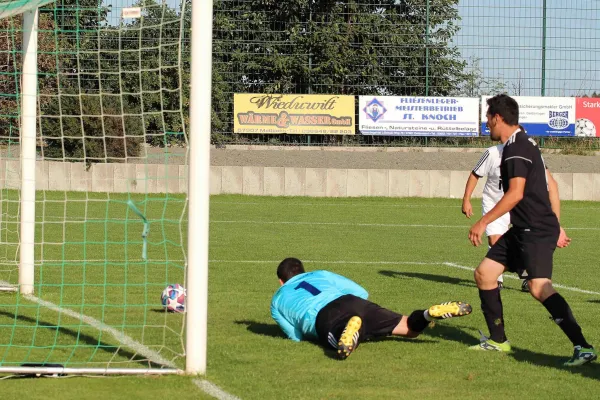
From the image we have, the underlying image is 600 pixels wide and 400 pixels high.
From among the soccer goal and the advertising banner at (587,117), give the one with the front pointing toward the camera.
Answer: the advertising banner

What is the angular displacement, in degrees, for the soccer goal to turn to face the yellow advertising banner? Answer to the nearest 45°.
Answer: approximately 90° to its left

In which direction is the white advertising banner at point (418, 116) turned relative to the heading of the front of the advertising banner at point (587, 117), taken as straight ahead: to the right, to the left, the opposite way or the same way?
the same way

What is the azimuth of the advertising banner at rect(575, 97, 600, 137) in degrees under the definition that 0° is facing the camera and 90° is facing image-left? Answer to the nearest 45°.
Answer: approximately 0°

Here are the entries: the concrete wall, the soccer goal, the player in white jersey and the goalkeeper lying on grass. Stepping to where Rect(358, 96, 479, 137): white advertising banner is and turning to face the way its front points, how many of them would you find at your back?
0

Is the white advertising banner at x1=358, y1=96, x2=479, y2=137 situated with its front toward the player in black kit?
yes

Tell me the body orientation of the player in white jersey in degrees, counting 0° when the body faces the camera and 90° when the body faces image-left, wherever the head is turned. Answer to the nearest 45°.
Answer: approximately 45°

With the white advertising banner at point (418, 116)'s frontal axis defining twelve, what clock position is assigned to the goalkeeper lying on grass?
The goalkeeper lying on grass is roughly at 12 o'clock from the white advertising banner.

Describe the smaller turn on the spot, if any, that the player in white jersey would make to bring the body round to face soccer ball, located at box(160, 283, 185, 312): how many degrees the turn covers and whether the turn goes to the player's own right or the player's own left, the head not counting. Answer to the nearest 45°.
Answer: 0° — they already face it

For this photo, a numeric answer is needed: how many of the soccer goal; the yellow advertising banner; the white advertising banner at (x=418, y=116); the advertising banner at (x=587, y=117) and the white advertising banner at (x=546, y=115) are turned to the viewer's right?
1

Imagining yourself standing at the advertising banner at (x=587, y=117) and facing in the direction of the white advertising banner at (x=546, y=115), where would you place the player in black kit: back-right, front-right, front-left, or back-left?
front-left

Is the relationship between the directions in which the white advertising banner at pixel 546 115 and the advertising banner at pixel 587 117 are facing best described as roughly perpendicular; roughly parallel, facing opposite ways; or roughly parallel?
roughly parallel

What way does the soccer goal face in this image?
to the viewer's right

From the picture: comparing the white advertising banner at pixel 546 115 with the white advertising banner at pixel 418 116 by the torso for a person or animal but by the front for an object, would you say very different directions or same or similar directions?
same or similar directions

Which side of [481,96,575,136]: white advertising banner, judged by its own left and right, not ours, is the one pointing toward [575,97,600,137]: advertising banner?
left

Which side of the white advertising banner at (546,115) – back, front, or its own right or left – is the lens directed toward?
front

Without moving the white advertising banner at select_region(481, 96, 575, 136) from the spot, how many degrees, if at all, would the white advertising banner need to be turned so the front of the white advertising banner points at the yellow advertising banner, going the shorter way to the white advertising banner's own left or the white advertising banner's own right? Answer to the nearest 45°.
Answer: approximately 90° to the white advertising banner's own right

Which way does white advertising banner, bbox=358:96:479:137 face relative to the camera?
toward the camera

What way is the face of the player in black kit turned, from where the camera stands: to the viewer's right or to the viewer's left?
to the viewer's left

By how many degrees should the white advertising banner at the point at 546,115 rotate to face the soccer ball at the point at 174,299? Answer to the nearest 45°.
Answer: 0° — it already faces it

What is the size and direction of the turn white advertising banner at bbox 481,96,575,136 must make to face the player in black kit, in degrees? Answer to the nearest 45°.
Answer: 0° — it already faces them
